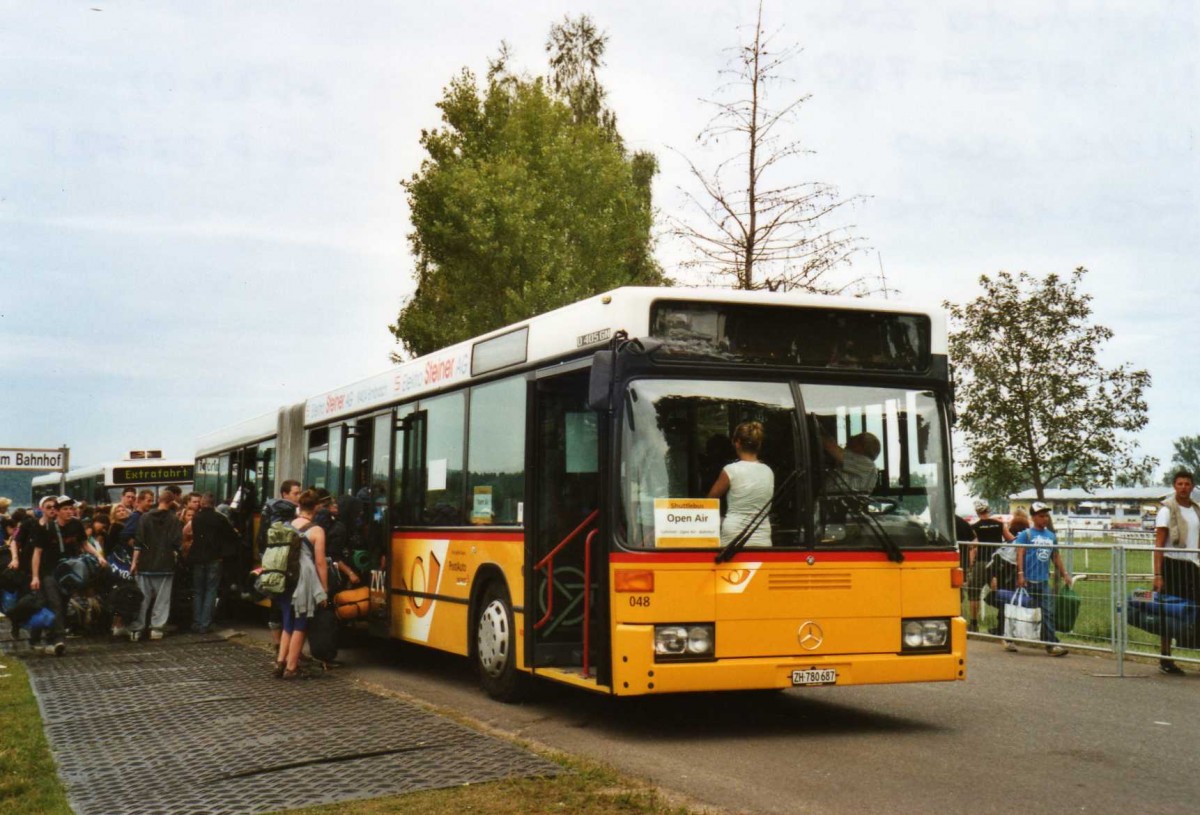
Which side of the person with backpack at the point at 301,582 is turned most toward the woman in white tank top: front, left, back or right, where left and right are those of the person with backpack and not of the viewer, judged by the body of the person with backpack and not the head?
right

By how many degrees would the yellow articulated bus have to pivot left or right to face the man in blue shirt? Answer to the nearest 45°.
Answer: approximately 90° to its left

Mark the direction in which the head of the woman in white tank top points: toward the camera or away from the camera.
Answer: away from the camera

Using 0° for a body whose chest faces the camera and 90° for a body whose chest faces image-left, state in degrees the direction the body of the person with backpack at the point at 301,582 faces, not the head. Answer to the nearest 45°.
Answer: approximately 225°

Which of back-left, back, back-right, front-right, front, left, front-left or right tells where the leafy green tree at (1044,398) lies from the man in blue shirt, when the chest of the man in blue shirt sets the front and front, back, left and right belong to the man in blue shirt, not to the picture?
back-left

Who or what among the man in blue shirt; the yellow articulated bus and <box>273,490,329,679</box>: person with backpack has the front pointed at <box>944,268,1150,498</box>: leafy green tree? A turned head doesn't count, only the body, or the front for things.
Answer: the person with backpack

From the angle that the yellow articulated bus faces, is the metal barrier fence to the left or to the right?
on its left

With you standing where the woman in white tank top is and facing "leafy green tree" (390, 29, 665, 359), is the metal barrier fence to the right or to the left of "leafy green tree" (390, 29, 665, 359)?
right
